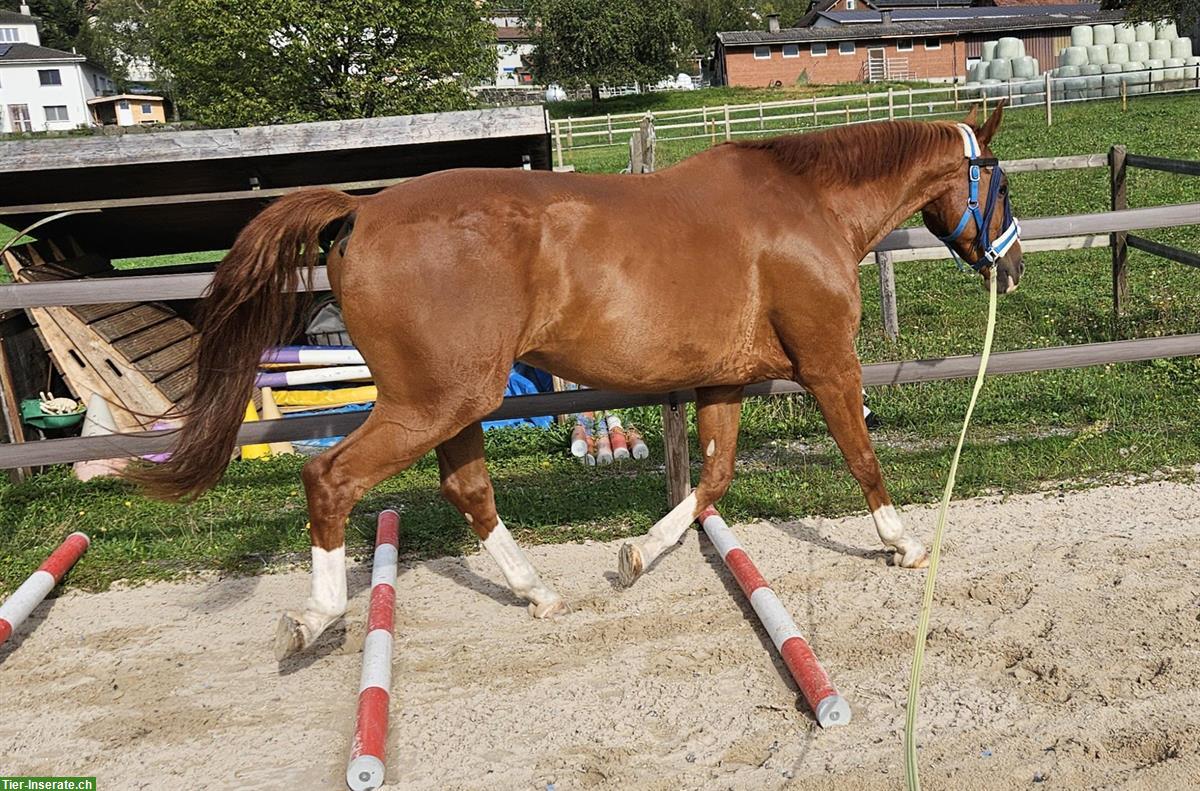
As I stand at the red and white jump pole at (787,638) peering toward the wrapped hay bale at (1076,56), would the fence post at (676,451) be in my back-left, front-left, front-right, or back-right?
front-left

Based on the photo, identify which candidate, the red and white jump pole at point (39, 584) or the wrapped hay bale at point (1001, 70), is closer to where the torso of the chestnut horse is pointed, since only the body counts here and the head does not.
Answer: the wrapped hay bale

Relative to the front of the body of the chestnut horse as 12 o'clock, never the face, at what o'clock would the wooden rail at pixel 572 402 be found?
The wooden rail is roughly at 9 o'clock from the chestnut horse.

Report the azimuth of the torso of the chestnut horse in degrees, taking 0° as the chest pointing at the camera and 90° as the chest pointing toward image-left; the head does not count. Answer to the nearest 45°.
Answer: approximately 270°

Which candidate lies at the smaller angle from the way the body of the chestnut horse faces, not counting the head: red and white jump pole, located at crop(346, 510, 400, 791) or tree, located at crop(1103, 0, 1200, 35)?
the tree

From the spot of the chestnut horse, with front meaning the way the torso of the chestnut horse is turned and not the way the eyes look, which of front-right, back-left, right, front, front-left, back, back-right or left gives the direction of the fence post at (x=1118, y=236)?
front-left

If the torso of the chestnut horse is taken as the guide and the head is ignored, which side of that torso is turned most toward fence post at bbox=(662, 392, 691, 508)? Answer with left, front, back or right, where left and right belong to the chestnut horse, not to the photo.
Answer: left

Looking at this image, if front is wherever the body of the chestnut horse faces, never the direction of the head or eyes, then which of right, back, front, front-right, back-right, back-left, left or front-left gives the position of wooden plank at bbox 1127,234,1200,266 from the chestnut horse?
front-left

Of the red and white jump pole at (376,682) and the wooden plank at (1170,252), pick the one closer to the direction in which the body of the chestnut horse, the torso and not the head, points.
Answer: the wooden plank

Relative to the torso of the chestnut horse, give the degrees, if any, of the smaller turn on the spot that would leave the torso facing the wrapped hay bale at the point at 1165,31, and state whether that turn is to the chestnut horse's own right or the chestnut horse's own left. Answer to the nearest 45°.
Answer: approximately 45° to the chestnut horse's own left
